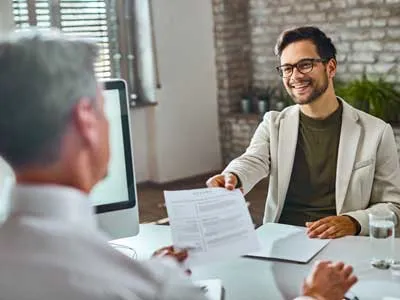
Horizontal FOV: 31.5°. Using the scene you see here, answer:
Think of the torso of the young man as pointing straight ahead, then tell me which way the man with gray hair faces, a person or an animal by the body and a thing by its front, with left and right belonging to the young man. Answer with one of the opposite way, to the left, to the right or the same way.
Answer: the opposite way

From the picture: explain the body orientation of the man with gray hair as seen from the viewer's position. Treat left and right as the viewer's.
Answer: facing away from the viewer and to the right of the viewer

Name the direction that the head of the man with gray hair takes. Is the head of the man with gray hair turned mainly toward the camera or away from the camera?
away from the camera

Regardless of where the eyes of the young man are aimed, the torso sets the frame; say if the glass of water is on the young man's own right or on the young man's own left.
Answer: on the young man's own left

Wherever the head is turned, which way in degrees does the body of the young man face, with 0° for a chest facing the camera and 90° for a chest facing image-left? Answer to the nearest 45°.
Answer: approximately 45°

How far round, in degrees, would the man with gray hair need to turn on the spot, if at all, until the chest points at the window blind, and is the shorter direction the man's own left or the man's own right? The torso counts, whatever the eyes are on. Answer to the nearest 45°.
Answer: approximately 45° to the man's own left

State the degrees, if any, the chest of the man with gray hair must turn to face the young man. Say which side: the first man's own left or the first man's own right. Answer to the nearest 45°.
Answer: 0° — they already face them

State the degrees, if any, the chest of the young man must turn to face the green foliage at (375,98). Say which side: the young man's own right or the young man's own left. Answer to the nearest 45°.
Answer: approximately 135° to the young man's own right

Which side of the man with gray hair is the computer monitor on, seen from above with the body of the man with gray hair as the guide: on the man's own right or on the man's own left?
on the man's own left
